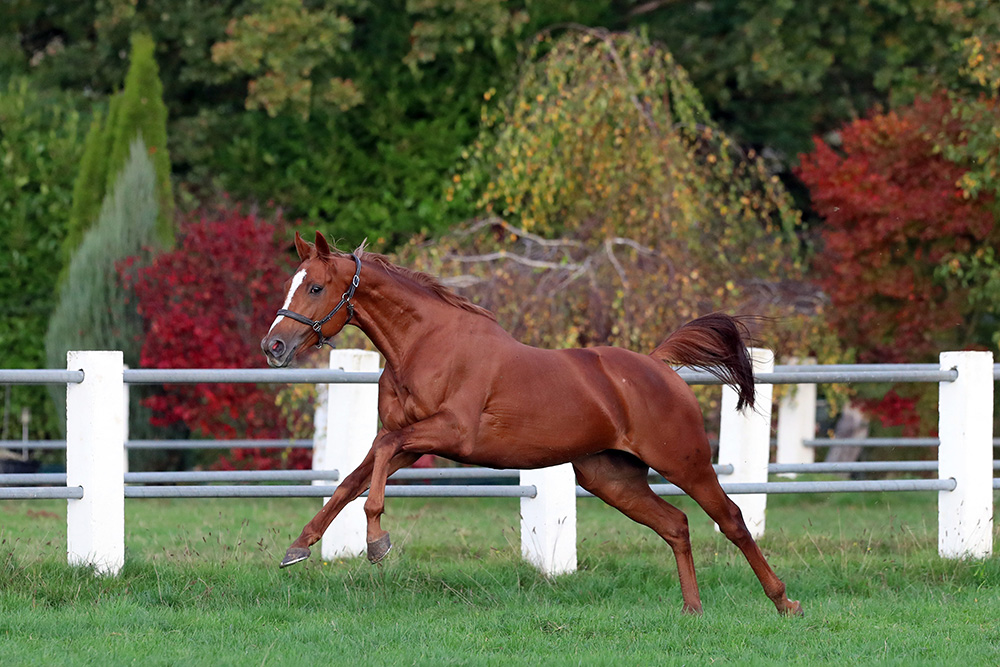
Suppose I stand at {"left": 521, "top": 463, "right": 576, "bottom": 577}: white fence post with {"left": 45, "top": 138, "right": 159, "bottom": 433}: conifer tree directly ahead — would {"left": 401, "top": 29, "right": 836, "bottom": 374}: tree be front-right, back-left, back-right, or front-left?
front-right

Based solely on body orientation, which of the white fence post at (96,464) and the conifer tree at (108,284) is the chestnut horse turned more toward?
the white fence post

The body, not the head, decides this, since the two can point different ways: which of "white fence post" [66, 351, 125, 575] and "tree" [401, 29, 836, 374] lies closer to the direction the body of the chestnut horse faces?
the white fence post

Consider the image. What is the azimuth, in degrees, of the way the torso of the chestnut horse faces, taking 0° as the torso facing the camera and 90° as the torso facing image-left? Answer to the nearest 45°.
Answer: approximately 90°

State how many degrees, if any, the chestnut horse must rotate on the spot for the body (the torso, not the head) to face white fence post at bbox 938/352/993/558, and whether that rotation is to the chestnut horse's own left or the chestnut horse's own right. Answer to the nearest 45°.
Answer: approximately 135° to the chestnut horse's own right

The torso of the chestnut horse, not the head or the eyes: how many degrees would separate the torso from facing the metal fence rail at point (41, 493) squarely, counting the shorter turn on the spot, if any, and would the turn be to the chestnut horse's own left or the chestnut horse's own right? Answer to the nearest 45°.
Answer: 0° — it already faces it

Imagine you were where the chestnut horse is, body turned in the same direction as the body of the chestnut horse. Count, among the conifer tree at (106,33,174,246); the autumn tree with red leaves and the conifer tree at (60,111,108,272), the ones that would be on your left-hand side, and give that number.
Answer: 0

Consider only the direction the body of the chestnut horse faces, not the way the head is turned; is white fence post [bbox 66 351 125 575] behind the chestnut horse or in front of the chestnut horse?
in front

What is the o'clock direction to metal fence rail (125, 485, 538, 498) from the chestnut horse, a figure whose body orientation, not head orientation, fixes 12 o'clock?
The metal fence rail is roughly at 1 o'clock from the chestnut horse.

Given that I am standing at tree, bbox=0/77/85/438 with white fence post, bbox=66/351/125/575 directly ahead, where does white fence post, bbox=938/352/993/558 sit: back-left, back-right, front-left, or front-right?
front-left

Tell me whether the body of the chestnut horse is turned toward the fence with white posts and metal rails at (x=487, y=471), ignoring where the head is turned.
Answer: no

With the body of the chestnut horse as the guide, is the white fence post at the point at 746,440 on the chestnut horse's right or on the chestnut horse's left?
on the chestnut horse's right

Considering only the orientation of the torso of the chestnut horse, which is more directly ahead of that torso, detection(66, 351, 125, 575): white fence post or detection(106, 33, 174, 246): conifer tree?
the white fence post

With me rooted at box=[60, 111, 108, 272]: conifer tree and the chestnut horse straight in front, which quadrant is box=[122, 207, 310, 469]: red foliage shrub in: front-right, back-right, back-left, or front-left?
front-left

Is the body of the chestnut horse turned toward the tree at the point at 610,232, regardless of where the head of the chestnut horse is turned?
no
